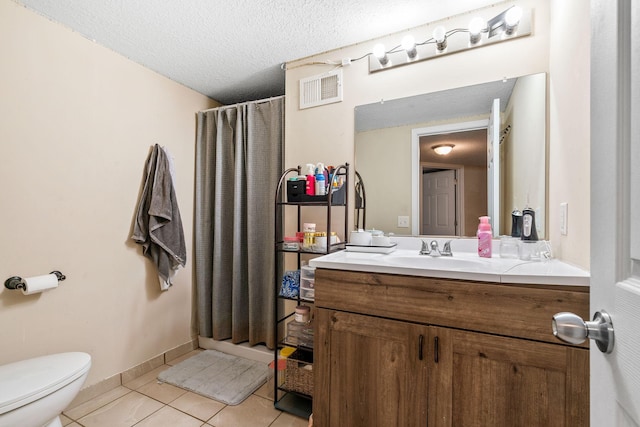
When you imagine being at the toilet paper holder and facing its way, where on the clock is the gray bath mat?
The gray bath mat is roughly at 11 o'clock from the toilet paper holder.

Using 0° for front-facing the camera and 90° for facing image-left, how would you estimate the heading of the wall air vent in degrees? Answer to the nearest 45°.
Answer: approximately 45°

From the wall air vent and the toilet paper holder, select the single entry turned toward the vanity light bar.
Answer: the toilet paper holder

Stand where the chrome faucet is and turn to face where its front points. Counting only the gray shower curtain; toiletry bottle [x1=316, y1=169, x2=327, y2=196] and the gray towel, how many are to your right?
3

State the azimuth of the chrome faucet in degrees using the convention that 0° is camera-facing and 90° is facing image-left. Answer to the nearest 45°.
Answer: approximately 0°

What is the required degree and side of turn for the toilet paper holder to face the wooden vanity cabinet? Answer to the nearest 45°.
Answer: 0° — it already faces it

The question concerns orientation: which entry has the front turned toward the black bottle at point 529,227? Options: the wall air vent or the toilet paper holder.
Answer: the toilet paper holder

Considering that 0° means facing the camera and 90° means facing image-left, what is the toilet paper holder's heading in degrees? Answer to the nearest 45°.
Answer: approximately 315°

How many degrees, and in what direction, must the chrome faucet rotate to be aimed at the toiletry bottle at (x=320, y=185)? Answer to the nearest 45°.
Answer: approximately 90° to its right
